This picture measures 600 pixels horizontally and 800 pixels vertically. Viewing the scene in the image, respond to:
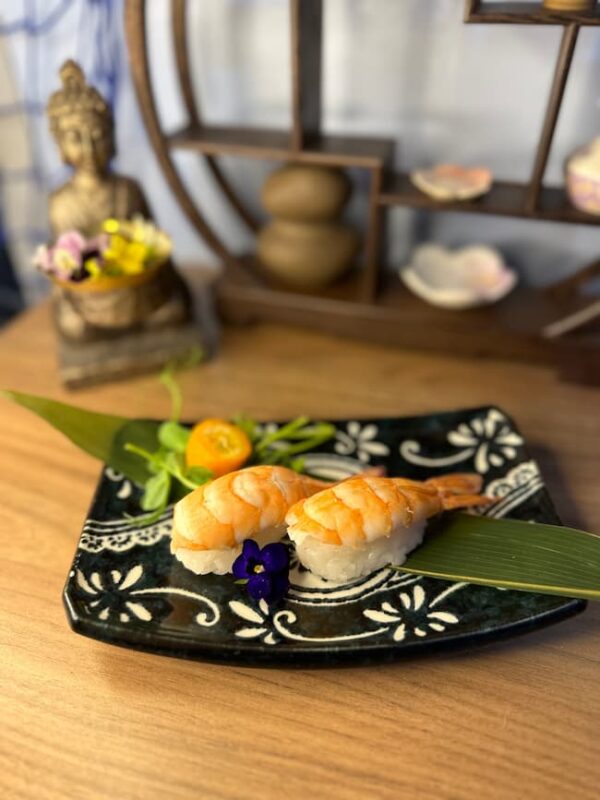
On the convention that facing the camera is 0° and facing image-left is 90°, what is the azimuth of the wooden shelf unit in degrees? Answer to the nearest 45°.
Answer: approximately 0°
